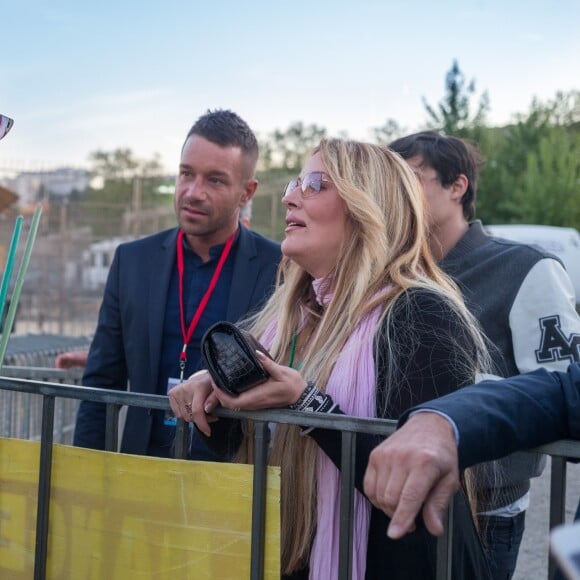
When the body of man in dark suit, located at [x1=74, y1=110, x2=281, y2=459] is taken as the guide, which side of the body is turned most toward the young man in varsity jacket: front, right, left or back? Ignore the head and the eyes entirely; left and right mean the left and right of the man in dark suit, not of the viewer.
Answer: left

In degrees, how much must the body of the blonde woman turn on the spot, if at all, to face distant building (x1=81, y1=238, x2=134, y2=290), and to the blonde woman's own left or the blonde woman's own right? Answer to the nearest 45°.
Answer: approximately 135° to the blonde woman's own right

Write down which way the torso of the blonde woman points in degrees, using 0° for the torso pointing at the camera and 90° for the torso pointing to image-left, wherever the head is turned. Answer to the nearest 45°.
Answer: approximately 45°

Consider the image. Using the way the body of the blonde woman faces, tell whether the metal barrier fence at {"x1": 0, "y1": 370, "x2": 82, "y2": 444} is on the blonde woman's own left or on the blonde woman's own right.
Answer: on the blonde woman's own right

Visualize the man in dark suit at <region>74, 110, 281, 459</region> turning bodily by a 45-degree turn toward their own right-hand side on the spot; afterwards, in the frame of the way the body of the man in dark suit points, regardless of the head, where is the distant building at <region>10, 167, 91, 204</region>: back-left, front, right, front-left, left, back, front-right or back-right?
right

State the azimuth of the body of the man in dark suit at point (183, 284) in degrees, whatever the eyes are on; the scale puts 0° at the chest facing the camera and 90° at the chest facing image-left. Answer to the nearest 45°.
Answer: approximately 45°

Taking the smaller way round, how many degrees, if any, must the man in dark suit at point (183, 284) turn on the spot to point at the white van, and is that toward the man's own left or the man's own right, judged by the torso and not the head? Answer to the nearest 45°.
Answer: approximately 180°

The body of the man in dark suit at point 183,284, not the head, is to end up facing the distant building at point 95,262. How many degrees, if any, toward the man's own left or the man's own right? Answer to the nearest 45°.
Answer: approximately 135° to the man's own right

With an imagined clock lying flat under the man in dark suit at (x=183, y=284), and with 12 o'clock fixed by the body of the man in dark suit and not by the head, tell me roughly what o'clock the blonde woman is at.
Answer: The blonde woman is roughly at 10 o'clock from the man in dark suit.
